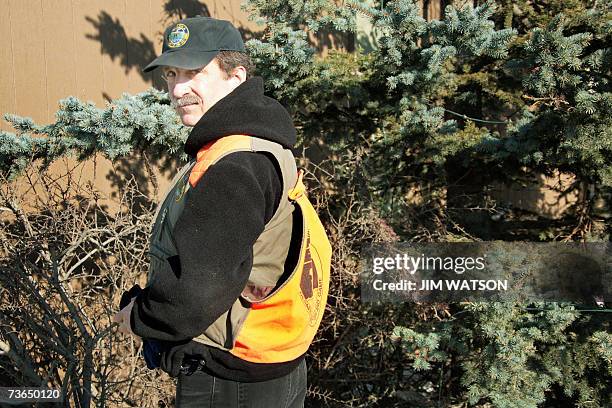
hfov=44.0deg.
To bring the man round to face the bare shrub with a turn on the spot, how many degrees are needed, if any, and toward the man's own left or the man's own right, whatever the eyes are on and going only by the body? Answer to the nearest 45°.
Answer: approximately 45° to the man's own right

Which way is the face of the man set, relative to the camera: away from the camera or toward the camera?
toward the camera

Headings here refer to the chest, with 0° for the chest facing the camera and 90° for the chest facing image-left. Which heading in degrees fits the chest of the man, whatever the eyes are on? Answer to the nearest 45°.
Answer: approximately 90°
